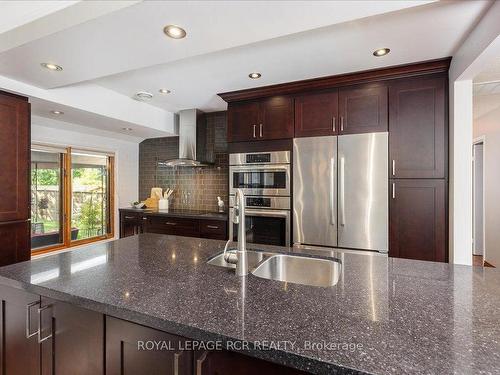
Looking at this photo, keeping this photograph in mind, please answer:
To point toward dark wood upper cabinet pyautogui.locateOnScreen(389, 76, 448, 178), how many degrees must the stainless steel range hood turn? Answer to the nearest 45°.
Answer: approximately 90° to its left

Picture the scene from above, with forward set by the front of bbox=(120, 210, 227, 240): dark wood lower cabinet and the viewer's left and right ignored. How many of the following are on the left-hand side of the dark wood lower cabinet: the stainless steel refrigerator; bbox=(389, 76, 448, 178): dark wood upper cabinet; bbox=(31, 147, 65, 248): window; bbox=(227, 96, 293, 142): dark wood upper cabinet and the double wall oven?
4

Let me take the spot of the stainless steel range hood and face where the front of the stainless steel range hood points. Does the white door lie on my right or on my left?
on my left

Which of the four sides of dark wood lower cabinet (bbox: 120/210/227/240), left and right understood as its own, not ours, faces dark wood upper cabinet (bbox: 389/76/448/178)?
left

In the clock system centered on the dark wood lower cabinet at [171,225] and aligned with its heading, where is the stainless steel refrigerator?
The stainless steel refrigerator is roughly at 9 o'clock from the dark wood lower cabinet.

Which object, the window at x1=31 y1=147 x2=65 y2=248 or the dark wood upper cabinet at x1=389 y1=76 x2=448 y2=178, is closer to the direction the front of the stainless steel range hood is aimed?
the window

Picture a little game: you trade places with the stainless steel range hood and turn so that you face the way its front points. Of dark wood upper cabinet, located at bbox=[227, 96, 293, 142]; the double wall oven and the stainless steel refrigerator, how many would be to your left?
3

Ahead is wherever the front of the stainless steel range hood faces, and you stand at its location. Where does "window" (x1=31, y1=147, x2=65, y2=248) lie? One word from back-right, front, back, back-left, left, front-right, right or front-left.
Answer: front-right

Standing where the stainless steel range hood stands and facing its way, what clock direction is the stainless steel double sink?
The stainless steel double sink is roughly at 10 o'clock from the stainless steel range hood.

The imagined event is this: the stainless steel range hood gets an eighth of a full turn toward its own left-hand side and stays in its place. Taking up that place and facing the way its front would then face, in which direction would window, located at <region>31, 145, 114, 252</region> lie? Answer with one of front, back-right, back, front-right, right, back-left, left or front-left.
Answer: right

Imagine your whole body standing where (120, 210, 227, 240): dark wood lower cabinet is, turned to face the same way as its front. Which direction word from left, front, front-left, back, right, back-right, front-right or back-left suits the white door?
back-left

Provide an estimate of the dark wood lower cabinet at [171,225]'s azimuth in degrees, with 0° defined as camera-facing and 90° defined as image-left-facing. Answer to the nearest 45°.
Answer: approximately 45°

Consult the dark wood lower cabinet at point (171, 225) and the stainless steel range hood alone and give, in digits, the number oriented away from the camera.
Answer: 0

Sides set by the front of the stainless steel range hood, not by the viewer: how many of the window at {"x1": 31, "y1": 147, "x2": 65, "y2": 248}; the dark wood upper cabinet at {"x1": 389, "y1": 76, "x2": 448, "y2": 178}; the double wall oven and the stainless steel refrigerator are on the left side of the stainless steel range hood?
3

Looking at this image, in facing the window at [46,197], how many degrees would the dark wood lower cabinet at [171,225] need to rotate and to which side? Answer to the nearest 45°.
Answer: approximately 45° to its right
